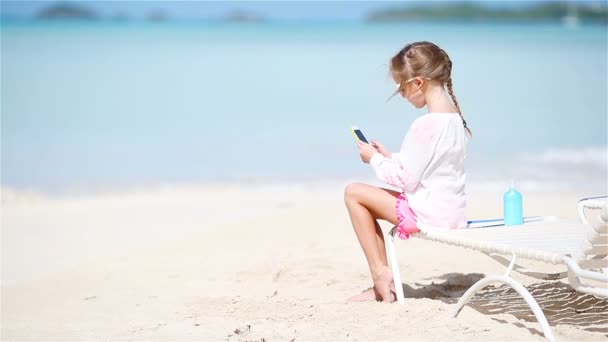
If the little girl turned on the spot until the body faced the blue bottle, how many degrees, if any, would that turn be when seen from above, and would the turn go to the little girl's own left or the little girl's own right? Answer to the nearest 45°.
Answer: approximately 135° to the little girl's own right

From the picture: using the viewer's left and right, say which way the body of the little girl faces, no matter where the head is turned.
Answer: facing to the left of the viewer

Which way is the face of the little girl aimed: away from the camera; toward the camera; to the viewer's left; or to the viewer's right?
to the viewer's left
